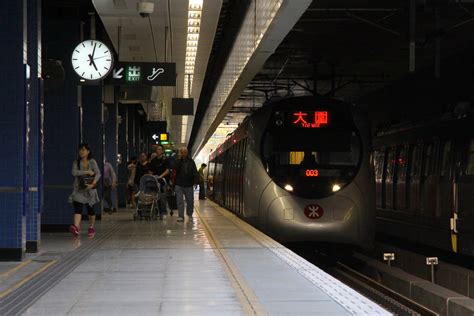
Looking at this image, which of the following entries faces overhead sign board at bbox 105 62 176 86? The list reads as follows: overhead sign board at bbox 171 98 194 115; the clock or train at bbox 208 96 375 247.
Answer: overhead sign board at bbox 171 98 194 115

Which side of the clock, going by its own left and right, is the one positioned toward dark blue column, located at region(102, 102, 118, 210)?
back

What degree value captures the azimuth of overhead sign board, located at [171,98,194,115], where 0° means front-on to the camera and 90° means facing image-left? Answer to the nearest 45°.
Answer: approximately 0°

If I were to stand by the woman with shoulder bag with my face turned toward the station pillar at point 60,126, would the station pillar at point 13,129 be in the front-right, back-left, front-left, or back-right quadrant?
back-left

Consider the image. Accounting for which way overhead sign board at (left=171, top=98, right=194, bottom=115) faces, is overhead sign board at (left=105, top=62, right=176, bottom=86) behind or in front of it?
in front

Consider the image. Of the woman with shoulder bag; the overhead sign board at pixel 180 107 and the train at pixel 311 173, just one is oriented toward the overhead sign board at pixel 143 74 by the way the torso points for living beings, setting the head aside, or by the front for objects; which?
the overhead sign board at pixel 180 107
